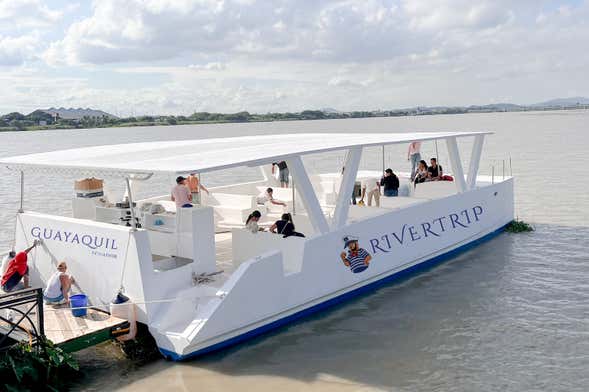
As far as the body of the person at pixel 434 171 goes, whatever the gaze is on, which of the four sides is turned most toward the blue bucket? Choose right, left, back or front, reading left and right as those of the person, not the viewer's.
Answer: front

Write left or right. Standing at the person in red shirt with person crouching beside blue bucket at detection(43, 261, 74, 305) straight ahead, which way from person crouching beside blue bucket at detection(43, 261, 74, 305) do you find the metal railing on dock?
right

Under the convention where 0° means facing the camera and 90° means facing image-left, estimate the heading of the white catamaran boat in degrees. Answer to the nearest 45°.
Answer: approximately 225°

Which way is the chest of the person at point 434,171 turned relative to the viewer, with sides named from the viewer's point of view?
facing the viewer and to the left of the viewer

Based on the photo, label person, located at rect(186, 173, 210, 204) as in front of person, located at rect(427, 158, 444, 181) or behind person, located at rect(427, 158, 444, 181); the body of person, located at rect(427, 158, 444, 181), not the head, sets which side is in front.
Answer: in front

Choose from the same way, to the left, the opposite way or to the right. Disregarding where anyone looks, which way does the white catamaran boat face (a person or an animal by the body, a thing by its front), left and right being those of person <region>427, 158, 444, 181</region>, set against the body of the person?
the opposite way
